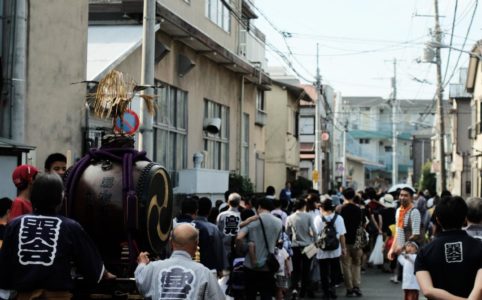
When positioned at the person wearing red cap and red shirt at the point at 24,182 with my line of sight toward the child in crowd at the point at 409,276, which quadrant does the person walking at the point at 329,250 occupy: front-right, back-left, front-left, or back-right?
front-left

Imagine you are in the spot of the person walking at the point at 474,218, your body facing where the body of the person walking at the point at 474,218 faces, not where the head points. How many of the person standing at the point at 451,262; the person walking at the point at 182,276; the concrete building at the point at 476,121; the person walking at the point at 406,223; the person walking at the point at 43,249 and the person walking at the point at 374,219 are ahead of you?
3

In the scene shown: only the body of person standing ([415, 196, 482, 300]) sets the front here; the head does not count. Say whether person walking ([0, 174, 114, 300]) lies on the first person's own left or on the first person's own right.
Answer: on the first person's own left

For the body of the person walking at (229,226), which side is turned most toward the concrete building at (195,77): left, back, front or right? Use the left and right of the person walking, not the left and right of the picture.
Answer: front

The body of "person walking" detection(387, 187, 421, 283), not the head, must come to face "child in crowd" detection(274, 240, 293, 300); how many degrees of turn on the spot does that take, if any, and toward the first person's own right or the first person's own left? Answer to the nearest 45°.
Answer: approximately 45° to the first person's own right

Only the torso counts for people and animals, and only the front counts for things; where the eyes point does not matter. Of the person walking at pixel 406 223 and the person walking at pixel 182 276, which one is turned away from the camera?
the person walking at pixel 182 276

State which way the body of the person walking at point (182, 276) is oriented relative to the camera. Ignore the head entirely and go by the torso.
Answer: away from the camera

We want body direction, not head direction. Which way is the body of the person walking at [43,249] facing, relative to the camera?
away from the camera

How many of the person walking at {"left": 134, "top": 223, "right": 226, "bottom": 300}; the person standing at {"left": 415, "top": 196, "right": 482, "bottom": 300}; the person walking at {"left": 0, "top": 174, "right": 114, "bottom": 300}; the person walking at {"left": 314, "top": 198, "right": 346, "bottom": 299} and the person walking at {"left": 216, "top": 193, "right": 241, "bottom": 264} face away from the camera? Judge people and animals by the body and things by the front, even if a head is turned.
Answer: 5

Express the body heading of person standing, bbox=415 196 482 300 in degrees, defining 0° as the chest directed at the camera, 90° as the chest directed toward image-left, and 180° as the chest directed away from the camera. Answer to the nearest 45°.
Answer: approximately 180°

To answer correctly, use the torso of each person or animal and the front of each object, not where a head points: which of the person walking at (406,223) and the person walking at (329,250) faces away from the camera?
the person walking at (329,250)

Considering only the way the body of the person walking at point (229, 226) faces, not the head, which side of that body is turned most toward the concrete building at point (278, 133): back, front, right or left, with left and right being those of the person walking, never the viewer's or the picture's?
front

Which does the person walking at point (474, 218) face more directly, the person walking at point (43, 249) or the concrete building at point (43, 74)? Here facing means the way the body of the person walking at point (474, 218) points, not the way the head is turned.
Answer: the concrete building

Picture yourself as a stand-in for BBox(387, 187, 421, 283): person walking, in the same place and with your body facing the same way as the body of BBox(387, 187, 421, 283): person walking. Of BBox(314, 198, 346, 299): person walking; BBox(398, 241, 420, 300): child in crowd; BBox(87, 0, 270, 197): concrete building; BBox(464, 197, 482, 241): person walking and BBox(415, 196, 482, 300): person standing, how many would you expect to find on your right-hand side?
2

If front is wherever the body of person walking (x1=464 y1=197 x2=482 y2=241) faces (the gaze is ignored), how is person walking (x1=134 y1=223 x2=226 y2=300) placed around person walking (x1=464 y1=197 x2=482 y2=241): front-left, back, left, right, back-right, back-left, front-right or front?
back-left
